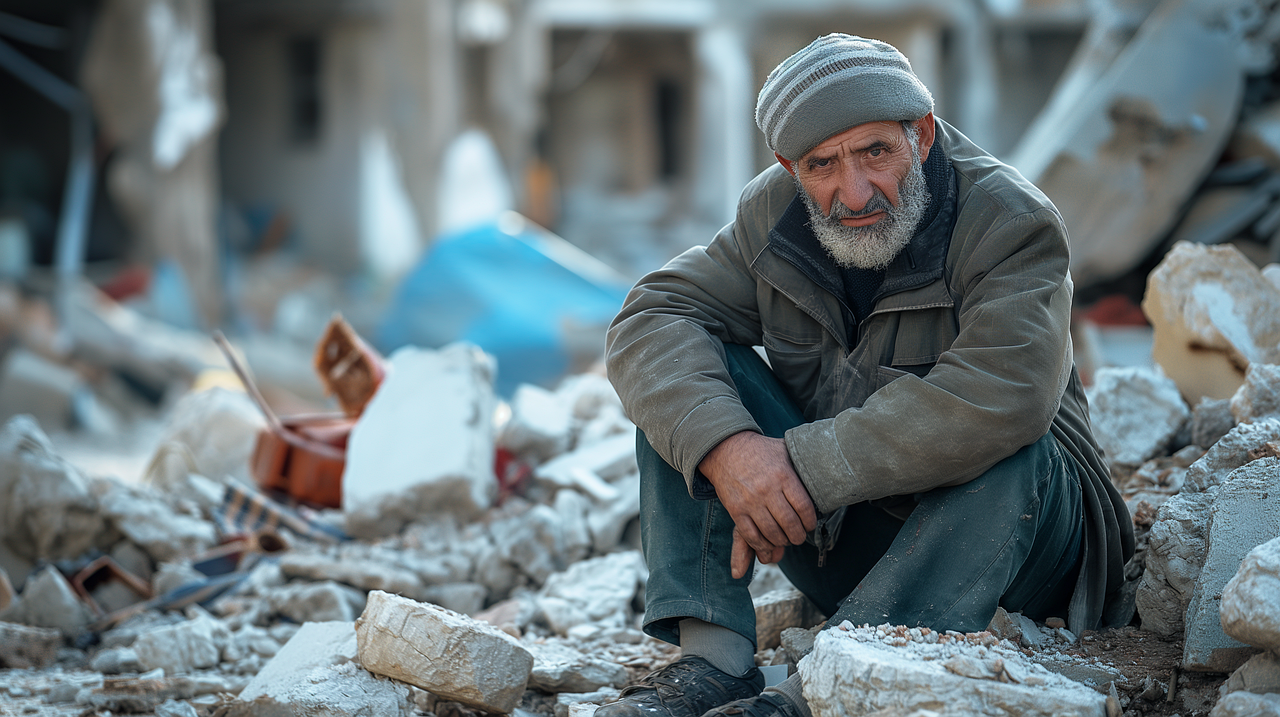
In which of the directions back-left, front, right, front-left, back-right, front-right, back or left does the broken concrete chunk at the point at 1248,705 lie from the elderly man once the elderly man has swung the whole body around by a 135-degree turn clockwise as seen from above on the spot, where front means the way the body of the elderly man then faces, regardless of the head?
back-right

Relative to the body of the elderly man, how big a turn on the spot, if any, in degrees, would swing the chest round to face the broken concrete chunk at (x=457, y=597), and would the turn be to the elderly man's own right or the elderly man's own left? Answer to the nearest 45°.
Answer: approximately 90° to the elderly man's own right

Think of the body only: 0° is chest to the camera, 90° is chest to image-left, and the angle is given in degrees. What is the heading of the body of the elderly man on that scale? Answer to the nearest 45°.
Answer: approximately 45°

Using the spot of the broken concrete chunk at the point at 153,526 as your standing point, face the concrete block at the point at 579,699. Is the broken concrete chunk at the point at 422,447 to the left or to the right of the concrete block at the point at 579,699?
left

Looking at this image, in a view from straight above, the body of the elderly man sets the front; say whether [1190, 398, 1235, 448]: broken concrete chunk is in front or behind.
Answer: behind

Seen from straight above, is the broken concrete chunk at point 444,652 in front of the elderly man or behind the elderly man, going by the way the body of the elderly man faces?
in front

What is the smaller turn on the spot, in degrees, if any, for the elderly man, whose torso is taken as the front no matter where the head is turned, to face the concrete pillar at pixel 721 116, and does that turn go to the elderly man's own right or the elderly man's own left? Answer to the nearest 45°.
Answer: approximately 135° to the elderly man's own right

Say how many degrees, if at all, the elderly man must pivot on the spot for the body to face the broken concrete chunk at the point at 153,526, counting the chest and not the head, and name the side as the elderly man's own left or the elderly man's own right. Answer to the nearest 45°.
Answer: approximately 90° to the elderly man's own right

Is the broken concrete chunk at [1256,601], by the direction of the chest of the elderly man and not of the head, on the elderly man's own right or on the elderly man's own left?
on the elderly man's own left

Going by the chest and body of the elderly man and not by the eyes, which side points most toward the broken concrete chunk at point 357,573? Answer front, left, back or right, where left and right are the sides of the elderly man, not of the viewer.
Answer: right

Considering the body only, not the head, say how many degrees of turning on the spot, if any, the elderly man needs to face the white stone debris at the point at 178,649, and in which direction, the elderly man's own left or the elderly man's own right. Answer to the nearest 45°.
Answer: approximately 45° to the elderly man's own right

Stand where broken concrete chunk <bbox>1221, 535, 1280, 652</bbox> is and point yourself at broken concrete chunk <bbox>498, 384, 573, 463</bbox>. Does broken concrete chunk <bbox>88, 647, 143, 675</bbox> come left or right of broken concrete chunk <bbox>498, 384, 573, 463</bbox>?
left

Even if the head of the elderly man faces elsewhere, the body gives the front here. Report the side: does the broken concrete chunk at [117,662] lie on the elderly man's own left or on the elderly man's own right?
on the elderly man's own right

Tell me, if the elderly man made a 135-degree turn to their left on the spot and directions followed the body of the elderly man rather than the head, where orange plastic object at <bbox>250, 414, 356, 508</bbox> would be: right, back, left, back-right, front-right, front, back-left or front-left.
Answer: back-left
